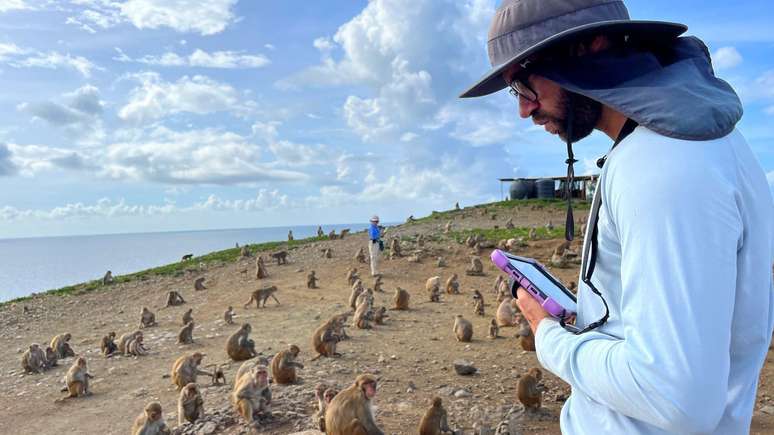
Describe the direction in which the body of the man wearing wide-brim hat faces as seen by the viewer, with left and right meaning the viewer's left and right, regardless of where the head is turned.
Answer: facing to the left of the viewer

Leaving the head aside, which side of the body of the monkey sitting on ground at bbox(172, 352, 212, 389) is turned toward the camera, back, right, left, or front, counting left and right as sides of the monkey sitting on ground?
right

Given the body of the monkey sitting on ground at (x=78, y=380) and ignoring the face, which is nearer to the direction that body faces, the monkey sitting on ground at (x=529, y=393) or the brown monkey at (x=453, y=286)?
the monkey sitting on ground
